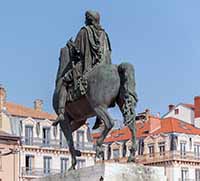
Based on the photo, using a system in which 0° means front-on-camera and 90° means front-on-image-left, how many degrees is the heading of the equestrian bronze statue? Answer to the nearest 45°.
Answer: approximately 135°
